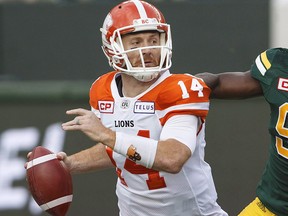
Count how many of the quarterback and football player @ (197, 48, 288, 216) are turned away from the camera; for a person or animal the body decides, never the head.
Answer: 0
